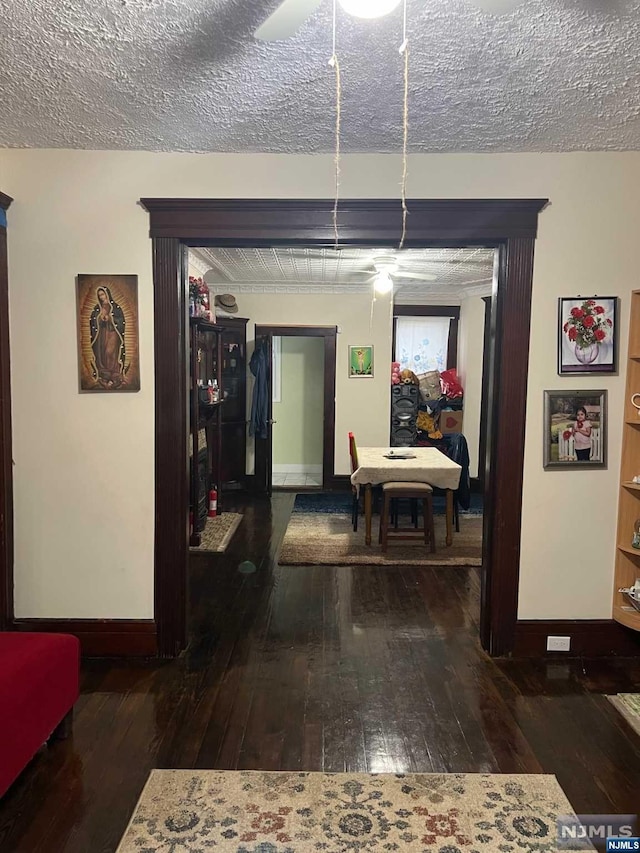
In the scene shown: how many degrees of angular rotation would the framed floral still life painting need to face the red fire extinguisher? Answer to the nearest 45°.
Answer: approximately 135° to its right

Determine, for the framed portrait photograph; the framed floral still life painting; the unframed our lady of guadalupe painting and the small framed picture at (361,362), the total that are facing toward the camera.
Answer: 4

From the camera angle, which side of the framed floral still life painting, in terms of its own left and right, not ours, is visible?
front

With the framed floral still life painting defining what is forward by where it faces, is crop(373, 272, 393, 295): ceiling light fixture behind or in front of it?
behind

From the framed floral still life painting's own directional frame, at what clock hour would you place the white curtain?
The white curtain is roughly at 5 o'clock from the framed floral still life painting.

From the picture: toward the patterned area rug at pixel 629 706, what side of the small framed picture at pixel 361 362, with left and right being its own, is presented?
front

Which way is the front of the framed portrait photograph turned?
toward the camera

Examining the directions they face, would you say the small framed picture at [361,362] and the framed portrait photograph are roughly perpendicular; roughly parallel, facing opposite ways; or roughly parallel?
roughly parallel

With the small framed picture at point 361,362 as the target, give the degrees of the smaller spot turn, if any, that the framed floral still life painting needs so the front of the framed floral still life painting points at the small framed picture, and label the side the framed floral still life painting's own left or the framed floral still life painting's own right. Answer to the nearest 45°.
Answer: approximately 135° to the framed floral still life painting's own right

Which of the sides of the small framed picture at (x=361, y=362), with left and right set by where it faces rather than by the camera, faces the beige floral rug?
front

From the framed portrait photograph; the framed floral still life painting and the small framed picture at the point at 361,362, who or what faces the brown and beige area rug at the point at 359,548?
the small framed picture

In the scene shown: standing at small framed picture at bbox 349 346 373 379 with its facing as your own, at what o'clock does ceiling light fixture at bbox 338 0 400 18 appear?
The ceiling light fixture is roughly at 12 o'clock from the small framed picture.

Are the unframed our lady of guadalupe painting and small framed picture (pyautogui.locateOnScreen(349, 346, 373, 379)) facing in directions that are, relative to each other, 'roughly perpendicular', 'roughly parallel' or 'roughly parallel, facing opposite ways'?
roughly parallel

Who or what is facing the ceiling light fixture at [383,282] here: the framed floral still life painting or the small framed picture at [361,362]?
the small framed picture

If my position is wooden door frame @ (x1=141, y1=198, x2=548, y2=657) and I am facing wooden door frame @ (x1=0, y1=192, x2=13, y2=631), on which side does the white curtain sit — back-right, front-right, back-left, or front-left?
back-right

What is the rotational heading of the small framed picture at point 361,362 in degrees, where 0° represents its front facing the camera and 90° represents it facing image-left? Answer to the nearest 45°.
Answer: approximately 0°

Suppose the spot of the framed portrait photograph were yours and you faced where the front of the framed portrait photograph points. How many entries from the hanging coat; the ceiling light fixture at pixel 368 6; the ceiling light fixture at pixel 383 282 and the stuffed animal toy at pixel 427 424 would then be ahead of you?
1

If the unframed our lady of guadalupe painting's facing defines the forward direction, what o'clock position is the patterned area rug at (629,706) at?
The patterned area rug is roughly at 10 o'clock from the unframed our lady of guadalupe painting.
